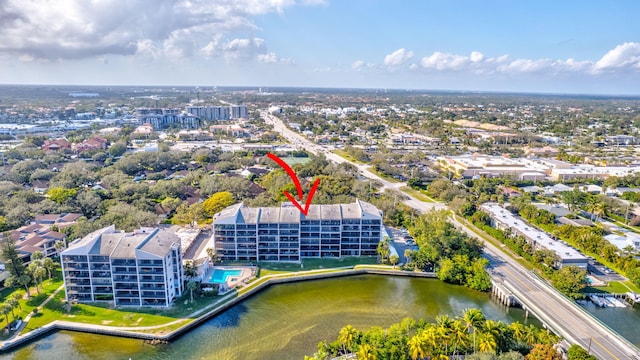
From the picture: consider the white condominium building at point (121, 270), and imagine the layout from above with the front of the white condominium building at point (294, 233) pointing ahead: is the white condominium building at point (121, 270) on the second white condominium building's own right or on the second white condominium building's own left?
on the second white condominium building's own right

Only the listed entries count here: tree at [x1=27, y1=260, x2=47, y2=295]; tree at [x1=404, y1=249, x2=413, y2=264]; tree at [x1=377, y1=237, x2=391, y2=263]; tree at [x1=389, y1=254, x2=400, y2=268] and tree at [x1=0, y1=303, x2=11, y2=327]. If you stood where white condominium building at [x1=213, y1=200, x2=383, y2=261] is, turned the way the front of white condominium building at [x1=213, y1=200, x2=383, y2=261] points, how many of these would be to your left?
3

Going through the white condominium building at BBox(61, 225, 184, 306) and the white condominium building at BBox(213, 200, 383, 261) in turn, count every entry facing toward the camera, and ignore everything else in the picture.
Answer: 2

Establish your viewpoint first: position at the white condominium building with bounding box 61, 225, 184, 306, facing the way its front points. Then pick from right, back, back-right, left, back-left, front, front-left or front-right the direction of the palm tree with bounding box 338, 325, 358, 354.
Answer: front-left

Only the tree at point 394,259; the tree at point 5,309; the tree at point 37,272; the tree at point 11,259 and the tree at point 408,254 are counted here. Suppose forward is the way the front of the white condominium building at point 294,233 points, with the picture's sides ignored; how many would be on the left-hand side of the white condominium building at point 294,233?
2

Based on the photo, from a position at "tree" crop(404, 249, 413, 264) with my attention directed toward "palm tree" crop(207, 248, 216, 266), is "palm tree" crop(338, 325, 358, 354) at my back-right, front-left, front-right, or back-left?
front-left

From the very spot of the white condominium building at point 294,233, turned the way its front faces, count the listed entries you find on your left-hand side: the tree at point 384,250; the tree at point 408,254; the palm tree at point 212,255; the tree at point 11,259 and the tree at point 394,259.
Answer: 3

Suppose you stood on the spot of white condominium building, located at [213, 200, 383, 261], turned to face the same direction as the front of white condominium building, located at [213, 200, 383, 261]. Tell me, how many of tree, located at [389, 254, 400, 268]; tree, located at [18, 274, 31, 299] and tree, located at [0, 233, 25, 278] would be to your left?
1

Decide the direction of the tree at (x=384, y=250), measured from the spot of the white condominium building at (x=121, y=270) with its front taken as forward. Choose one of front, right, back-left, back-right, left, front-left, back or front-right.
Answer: left

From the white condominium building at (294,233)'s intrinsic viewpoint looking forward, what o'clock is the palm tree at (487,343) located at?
The palm tree is roughly at 11 o'clock from the white condominium building.

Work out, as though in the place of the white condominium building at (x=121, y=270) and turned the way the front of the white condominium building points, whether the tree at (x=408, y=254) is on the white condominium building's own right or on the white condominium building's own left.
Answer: on the white condominium building's own left

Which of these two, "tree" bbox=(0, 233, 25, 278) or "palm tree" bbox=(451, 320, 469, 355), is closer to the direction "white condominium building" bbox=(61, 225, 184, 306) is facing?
the palm tree

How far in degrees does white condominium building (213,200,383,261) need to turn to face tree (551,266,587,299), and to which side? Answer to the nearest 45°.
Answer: approximately 90° to its left

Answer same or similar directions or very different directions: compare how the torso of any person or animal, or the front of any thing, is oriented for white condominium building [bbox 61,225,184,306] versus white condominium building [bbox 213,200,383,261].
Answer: same or similar directions

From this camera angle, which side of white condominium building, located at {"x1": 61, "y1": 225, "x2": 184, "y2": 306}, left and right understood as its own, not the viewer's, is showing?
front

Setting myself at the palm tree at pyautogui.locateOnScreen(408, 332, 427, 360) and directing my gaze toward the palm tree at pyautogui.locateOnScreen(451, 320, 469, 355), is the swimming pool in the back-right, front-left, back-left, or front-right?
back-left

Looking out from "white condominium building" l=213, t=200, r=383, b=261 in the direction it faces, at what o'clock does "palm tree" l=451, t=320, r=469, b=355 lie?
The palm tree is roughly at 11 o'clock from the white condominium building.
